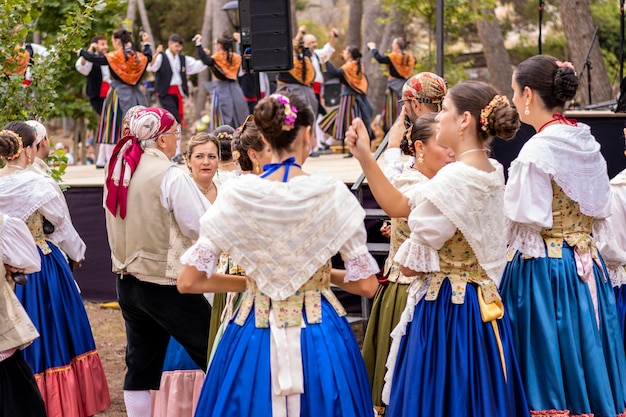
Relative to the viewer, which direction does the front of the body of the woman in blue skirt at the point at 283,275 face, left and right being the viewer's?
facing away from the viewer

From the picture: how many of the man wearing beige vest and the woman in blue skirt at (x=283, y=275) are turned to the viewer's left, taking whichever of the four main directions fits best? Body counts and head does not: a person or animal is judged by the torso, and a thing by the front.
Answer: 0

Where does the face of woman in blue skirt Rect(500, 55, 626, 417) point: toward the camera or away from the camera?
away from the camera

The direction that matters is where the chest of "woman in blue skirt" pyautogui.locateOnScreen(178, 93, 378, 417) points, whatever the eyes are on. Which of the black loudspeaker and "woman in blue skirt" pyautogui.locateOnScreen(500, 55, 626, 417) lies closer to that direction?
the black loudspeaker

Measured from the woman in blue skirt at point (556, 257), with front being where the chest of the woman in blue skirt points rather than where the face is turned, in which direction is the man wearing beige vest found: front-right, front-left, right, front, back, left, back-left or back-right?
front-left

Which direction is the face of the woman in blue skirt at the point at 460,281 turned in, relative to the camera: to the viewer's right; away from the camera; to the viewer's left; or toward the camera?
to the viewer's left

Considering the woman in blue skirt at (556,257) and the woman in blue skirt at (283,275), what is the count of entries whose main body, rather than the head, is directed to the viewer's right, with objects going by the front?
0

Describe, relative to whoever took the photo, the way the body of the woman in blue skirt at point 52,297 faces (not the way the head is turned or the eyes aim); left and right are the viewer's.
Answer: facing away from the viewer and to the right of the viewer

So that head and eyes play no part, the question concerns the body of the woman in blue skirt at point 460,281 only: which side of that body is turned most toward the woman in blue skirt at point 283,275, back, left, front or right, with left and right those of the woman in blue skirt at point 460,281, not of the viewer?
left

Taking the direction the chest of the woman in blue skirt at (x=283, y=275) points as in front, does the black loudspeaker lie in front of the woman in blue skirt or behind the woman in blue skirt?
in front

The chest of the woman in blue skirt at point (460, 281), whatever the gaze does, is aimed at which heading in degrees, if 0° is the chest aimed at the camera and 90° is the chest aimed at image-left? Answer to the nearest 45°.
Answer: approximately 135°

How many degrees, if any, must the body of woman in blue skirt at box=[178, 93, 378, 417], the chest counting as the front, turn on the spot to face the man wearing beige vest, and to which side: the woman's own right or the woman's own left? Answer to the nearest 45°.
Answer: approximately 45° to the woman's own left

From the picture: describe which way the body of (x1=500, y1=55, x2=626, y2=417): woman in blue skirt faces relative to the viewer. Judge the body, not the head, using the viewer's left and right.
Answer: facing away from the viewer and to the left of the viewer
